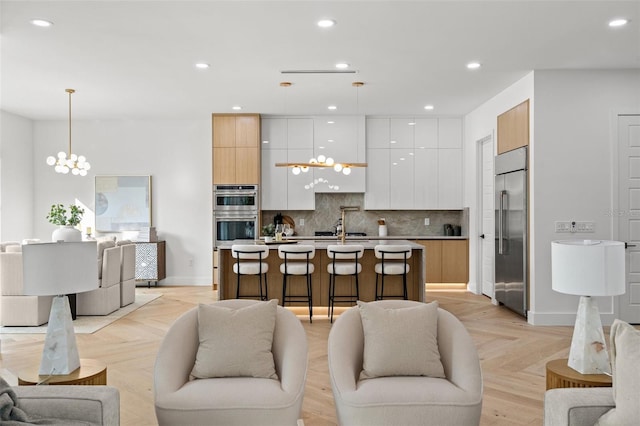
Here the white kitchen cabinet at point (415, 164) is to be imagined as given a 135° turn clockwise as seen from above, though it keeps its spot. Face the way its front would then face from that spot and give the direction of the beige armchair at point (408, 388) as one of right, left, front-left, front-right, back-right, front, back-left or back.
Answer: back-left

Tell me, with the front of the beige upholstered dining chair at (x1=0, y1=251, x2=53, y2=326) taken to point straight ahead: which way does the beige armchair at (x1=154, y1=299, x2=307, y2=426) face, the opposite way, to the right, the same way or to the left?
to the right

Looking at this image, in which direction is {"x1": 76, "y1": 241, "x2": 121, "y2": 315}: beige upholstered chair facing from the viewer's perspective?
to the viewer's left

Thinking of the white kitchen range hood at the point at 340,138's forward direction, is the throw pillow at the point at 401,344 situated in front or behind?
in front

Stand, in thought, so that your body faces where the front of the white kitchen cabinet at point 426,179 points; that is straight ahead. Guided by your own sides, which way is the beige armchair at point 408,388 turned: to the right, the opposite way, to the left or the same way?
the same way

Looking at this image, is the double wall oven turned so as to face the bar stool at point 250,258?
yes

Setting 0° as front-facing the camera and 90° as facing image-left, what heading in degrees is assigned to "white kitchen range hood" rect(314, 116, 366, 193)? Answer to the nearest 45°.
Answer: approximately 0°

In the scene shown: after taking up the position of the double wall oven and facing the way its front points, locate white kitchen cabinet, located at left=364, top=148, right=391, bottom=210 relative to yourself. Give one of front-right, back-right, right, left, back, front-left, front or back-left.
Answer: left

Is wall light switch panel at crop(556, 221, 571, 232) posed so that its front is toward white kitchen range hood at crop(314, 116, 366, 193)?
no

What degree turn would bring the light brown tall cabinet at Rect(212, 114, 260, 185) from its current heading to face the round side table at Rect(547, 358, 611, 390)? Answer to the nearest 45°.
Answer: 0° — it already faces it

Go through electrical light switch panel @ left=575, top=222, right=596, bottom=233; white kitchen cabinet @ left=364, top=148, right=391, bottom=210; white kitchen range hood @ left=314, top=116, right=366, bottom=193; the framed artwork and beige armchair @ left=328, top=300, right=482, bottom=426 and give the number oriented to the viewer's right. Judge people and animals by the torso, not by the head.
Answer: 0

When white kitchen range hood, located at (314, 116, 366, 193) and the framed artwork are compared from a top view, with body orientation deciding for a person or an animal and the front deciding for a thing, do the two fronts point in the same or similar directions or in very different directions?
same or similar directions

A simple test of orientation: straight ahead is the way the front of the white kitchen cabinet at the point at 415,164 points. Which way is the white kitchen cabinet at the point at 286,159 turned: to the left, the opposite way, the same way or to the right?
the same way

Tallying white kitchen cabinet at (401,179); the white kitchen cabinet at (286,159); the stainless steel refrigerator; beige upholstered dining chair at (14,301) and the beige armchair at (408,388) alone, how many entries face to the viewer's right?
1

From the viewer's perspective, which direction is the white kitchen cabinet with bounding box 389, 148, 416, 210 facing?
toward the camera

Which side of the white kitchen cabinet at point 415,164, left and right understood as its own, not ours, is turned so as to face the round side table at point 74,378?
front

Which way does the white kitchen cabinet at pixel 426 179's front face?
toward the camera

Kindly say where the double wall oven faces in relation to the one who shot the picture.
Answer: facing the viewer

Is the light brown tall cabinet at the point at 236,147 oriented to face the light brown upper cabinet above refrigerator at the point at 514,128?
no

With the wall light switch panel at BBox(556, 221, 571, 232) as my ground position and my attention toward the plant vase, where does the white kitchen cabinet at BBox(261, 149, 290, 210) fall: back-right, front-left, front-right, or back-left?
front-right
